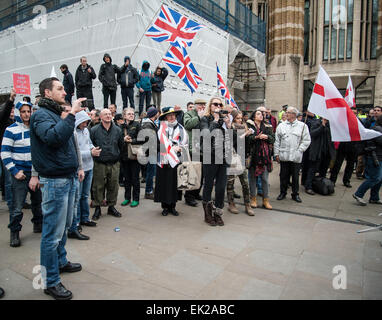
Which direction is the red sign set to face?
toward the camera

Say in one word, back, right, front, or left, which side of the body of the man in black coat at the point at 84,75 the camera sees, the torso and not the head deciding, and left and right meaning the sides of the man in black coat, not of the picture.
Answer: front

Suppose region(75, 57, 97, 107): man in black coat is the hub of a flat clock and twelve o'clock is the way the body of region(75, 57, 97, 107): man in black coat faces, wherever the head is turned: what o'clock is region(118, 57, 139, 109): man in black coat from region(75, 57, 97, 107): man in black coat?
region(118, 57, 139, 109): man in black coat is roughly at 10 o'clock from region(75, 57, 97, 107): man in black coat.

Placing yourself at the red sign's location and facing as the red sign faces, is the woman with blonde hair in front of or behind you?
in front

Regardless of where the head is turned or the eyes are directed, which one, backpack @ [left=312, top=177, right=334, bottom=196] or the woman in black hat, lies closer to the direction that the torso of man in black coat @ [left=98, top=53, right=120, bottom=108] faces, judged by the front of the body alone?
the woman in black hat

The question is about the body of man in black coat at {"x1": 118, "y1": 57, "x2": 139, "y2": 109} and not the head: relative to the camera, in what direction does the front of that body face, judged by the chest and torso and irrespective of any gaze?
toward the camera

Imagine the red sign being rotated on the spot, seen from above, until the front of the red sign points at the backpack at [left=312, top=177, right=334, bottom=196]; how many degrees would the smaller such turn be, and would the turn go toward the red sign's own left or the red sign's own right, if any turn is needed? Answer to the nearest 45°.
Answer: approximately 45° to the red sign's own left
